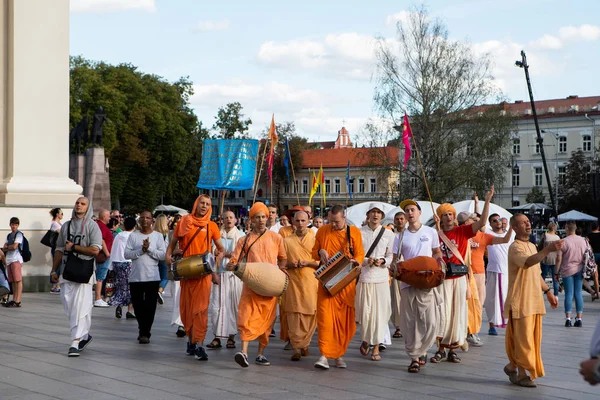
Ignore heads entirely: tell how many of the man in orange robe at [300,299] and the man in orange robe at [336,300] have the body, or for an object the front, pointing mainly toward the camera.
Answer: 2

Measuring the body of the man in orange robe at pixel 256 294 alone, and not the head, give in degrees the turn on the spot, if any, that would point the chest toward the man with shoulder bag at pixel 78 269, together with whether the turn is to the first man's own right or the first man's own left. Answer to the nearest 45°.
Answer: approximately 90° to the first man's own right

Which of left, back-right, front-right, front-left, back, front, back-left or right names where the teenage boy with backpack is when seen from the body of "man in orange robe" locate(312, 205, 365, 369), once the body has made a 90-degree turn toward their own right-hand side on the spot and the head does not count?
front-right

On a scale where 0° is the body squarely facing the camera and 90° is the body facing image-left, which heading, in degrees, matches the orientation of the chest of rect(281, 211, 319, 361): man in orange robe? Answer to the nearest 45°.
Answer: approximately 0°

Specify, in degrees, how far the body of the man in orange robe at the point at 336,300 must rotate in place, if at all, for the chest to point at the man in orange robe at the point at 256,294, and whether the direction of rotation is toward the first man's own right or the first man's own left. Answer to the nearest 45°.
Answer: approximately 90° to the first man's own right

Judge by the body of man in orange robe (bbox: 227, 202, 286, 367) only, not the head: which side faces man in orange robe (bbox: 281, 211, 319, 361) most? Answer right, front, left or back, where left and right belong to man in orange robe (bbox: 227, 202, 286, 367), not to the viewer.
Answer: left

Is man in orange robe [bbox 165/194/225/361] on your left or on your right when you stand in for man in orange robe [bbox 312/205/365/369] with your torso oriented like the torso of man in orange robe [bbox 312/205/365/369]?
on your right
